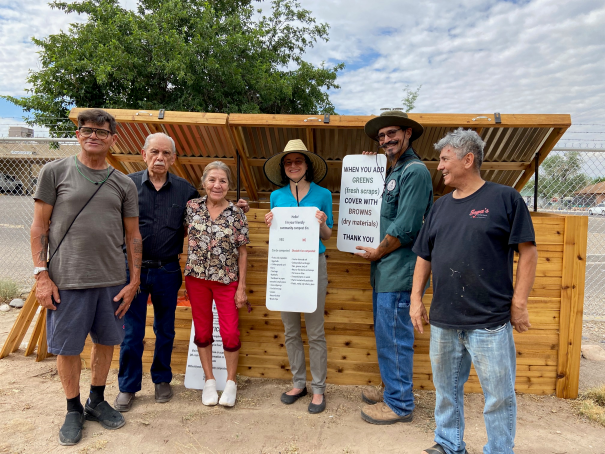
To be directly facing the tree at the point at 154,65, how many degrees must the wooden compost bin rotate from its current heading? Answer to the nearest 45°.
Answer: approximately 135° to its right

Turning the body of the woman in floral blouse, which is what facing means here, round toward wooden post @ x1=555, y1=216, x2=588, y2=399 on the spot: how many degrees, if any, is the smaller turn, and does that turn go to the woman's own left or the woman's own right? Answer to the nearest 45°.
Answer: approximately 90° to the woman's own left

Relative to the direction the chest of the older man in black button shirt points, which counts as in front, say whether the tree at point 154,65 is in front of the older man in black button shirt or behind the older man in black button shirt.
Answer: behind

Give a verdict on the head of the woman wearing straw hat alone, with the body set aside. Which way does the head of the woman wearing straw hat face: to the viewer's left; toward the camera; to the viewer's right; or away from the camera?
toward the camera

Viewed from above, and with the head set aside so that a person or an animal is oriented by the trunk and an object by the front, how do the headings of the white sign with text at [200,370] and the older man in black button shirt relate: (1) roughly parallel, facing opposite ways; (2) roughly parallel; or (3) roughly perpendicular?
roughly parallel

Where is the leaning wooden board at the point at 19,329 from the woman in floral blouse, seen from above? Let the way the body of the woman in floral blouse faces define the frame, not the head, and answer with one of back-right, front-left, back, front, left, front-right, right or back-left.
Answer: back-right

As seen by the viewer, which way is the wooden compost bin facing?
toward the camera

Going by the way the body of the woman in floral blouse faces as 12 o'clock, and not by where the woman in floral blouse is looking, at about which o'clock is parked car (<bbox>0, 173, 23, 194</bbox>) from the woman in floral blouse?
The parked car is roughly at 5 o'clock from the woman in floral blouse.

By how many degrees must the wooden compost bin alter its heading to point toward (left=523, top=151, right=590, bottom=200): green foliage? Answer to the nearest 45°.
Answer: approximately 135° to its left

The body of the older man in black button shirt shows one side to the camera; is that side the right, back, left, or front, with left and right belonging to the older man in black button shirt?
front

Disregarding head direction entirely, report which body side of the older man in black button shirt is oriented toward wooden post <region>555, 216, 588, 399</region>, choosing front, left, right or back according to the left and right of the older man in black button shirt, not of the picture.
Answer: left

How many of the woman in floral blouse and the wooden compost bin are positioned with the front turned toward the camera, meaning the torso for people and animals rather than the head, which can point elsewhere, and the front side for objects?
2

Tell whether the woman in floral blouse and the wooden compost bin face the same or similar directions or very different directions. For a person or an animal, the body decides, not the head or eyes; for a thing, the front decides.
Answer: same or similar directions

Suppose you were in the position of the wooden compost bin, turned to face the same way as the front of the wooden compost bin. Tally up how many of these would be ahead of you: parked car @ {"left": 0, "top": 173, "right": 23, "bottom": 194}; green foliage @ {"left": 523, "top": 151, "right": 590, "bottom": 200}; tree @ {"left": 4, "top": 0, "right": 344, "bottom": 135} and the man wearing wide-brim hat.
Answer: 1
